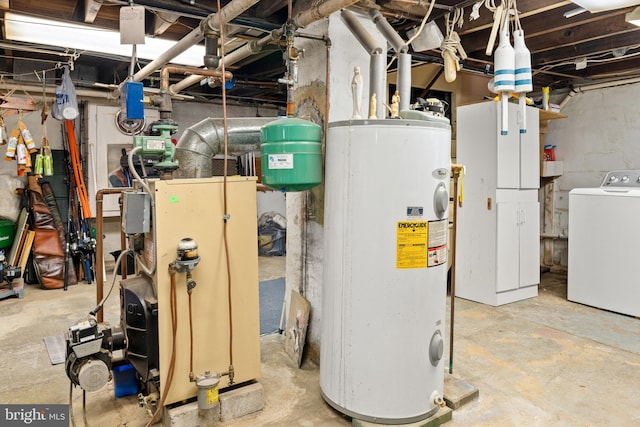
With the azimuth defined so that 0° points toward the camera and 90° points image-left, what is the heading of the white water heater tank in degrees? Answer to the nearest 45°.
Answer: approximately 315°

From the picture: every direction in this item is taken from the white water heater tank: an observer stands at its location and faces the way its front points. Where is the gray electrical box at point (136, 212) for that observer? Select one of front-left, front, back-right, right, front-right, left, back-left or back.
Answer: back-right

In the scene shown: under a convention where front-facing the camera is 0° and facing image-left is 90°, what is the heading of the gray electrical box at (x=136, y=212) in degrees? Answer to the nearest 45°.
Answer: approximately 45°

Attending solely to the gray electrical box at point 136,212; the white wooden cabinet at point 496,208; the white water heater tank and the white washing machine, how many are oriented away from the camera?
0

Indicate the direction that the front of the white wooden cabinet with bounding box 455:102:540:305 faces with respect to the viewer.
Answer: facing the viewer and to the right of the viewer

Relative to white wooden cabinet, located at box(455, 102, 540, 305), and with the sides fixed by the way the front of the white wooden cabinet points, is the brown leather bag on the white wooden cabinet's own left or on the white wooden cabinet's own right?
on the white wooden cabinet's own right

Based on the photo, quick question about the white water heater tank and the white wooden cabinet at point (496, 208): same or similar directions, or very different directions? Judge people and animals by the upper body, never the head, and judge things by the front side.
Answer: same or similar directions

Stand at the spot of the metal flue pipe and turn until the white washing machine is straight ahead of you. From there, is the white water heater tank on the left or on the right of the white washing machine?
right

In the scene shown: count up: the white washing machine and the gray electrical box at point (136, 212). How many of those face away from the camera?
0
